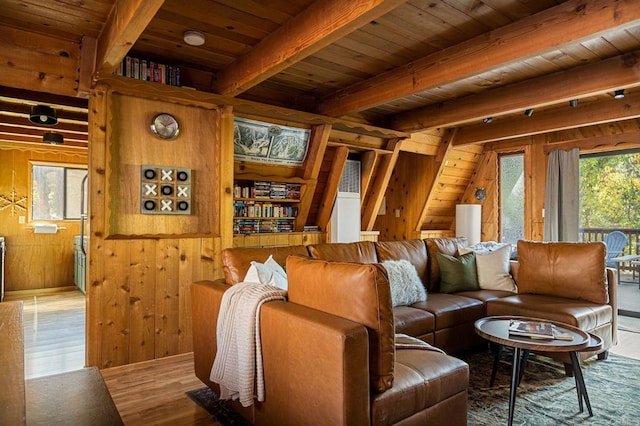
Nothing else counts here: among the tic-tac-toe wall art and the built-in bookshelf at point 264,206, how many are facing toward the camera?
2

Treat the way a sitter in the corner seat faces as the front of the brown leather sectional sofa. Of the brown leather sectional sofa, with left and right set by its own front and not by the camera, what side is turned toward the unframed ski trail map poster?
back

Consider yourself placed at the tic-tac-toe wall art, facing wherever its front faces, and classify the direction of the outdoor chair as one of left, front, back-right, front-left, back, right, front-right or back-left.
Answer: left

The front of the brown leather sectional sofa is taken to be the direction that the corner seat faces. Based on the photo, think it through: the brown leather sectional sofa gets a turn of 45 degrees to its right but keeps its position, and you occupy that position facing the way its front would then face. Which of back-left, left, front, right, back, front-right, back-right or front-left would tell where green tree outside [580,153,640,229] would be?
back-left

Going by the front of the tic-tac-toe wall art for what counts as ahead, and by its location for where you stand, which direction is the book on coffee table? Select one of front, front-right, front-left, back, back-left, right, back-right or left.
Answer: front-left

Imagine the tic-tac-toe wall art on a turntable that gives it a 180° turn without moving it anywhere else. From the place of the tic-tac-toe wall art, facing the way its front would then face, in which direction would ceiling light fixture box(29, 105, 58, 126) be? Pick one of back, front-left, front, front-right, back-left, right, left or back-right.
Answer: front-left

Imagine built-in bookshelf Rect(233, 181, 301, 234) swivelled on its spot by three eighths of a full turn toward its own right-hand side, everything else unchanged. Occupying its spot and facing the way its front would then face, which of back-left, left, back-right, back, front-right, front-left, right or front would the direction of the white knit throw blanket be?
back-left

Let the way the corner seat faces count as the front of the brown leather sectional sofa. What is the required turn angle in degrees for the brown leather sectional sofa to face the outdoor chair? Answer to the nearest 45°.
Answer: approximately 90° to its left

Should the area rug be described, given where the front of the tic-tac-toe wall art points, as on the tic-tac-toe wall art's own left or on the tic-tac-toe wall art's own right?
on the tic-tac-toe wall art's own left

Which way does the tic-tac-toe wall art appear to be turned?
toward the camera

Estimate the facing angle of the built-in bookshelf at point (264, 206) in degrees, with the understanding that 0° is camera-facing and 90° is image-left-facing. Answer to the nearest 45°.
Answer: approximately 0°
